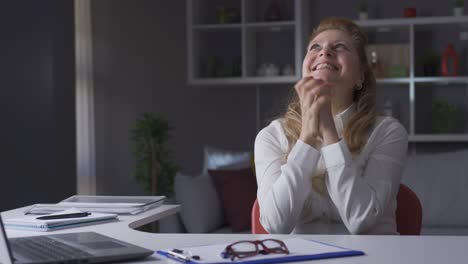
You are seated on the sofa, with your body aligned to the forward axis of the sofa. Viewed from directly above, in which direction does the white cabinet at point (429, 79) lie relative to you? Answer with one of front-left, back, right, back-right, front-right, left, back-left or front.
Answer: back

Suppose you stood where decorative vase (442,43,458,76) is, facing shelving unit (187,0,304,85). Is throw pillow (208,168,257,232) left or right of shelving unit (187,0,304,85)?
left

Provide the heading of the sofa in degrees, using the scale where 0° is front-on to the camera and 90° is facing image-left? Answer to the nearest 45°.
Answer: approximately 0°

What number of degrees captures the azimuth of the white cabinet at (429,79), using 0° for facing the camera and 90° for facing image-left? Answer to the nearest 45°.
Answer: approximately 0°

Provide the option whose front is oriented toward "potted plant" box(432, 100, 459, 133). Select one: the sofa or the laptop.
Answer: the laptop

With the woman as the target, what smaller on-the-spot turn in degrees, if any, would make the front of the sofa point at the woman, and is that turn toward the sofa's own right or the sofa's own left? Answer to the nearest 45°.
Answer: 0° — it already faces them

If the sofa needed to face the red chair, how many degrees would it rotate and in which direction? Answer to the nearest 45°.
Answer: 0° — it already faces it
